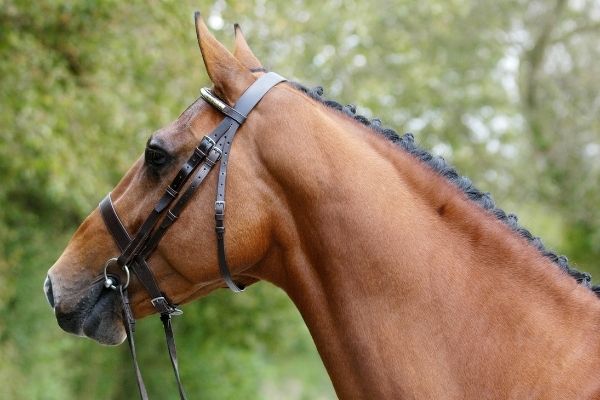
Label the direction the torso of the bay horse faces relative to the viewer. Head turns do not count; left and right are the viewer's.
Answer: facing to the left of the viewer
